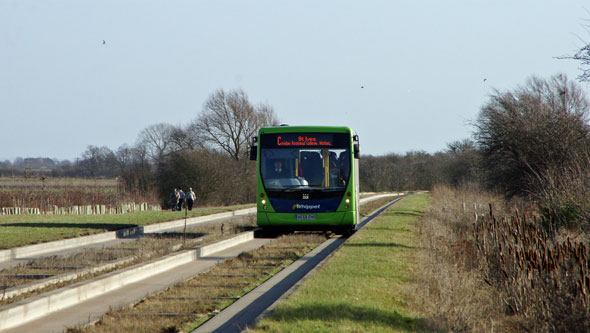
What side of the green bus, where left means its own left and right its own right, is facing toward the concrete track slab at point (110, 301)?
front

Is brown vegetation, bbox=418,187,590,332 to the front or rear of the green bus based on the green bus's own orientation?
to the front

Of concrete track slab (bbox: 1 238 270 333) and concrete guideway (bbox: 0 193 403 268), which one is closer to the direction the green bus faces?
the concrete track slab

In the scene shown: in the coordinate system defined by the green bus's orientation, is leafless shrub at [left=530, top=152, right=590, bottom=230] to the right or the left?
on its left

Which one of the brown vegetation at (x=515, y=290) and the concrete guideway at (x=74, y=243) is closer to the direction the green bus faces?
the brown vegetation

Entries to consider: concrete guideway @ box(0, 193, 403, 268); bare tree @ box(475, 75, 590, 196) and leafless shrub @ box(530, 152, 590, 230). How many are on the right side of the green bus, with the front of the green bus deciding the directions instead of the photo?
1

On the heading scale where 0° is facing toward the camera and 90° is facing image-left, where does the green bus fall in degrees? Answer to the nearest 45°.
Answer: approximately 0°

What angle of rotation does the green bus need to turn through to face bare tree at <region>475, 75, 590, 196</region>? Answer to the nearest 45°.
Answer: approximately 135° to its left

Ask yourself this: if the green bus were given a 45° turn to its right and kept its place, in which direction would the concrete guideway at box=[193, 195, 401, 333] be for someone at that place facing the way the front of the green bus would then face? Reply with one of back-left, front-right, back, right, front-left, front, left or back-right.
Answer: front-left
